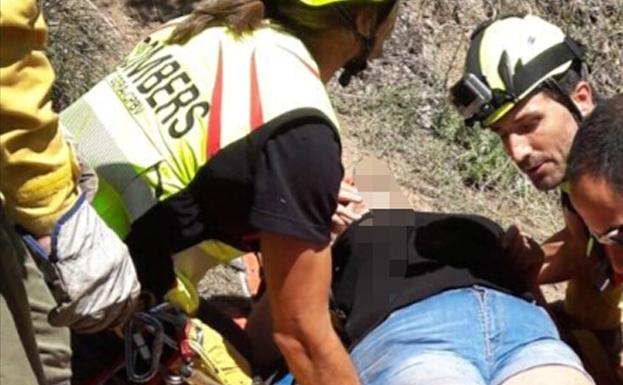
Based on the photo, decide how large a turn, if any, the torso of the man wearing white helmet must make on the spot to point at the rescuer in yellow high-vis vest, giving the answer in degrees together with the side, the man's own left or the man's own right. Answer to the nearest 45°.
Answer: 0° — they already face them

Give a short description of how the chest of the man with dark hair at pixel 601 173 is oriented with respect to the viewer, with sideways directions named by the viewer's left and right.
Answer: facing the viewer and to the left of the viewer

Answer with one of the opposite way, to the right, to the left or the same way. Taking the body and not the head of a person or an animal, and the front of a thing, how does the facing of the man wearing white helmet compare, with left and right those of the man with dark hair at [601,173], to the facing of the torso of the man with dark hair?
the same way

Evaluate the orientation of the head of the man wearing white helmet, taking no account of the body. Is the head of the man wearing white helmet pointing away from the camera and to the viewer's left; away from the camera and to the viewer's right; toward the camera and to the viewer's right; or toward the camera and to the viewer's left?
toward the camera and to the viewer's left

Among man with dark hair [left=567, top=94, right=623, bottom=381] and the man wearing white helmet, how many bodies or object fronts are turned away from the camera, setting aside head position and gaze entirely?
0

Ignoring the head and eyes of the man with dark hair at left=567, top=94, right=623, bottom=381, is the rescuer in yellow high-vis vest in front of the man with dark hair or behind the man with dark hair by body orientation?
in front

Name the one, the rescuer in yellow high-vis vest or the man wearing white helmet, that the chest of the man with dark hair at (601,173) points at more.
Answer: the rescuer in yellow high-vis vest
